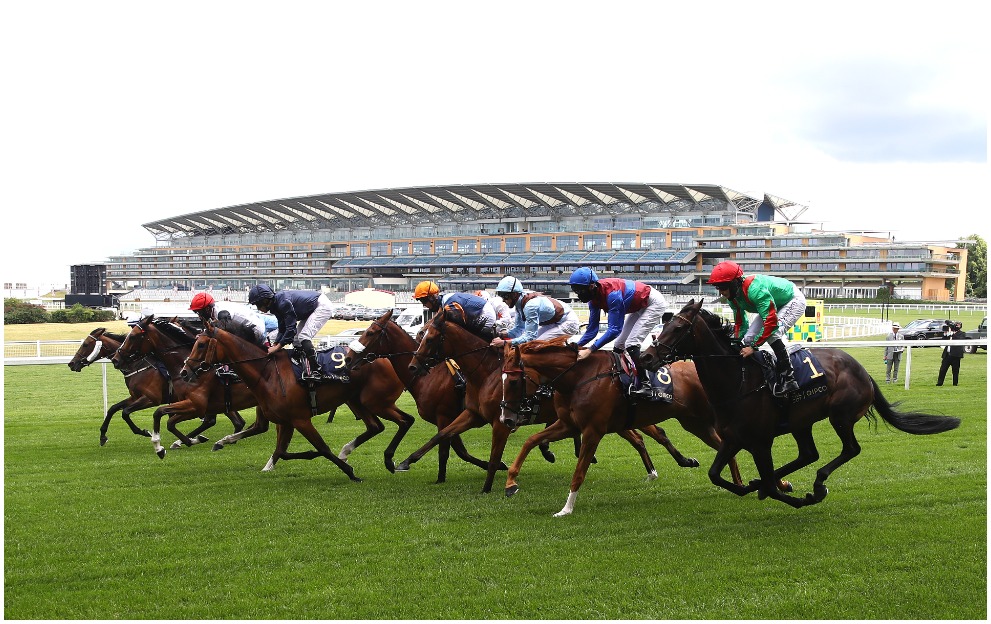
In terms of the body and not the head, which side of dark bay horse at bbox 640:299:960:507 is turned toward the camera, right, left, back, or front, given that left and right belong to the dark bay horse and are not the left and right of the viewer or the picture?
left

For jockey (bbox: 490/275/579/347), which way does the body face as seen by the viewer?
to the viewer's left

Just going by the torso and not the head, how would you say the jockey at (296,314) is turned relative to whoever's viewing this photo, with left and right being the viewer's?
facing to the left of the viewer

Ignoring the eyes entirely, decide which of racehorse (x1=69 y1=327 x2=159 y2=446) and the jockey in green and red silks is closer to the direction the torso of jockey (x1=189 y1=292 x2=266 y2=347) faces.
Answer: the racehorse

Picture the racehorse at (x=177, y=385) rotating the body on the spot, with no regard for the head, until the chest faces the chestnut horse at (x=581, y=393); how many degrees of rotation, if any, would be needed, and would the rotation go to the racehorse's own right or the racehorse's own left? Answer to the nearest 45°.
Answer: approximately 135° to the racehorse's own left

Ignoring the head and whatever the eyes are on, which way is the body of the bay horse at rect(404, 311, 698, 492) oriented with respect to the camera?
to the viewer's left

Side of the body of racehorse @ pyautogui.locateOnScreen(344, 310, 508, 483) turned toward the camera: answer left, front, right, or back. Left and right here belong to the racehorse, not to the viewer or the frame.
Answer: left

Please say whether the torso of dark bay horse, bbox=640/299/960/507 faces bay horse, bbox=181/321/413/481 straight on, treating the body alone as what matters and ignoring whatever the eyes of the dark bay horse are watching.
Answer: yes

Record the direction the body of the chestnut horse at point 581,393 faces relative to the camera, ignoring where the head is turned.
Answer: to the viewer's left

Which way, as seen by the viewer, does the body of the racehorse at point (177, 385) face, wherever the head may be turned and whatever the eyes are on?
to the viewer's left

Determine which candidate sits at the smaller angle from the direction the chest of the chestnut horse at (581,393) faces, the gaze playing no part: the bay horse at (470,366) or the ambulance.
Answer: the bay horse

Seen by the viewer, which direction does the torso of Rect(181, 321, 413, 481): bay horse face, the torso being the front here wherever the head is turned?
to the viewer's left
